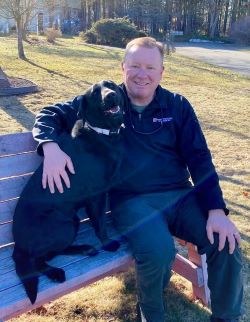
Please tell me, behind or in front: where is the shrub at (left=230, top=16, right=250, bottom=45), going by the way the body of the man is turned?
behind

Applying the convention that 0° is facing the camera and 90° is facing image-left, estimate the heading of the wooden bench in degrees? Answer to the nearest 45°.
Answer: approximately 315°

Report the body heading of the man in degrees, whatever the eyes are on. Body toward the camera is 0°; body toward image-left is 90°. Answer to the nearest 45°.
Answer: approximately 0°

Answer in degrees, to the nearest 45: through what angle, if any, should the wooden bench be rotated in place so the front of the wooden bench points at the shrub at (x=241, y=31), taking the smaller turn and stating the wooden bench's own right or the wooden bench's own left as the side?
approximately 135° to the wooden bench's own left

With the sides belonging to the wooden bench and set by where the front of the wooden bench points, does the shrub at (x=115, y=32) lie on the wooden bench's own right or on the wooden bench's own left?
on the wooden bench's own left

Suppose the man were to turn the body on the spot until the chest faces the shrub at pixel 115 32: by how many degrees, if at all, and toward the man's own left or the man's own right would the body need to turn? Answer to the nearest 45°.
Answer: approximately 180°
